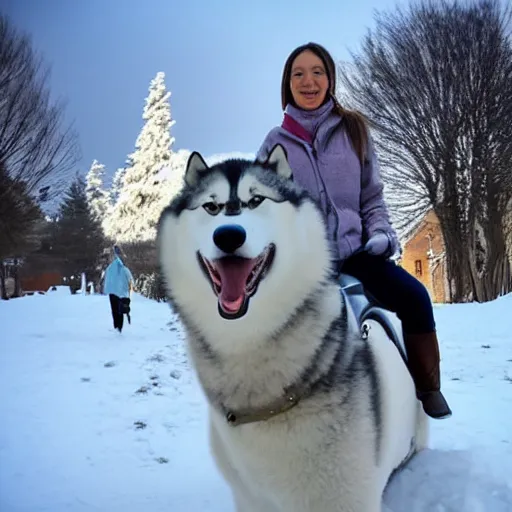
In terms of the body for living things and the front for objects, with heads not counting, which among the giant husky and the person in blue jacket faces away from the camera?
the person in blue jacket

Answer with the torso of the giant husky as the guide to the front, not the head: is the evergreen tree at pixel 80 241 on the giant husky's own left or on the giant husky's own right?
on the giant husky's own right

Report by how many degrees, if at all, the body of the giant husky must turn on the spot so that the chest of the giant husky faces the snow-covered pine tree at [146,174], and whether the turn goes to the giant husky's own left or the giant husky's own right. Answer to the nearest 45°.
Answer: approximately 135° to the giant husky's own right

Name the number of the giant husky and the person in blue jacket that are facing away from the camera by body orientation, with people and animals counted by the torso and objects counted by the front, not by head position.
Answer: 1

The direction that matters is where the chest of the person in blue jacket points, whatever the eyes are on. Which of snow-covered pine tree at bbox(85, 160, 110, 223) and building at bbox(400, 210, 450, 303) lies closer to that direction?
the snow-covered pine tree

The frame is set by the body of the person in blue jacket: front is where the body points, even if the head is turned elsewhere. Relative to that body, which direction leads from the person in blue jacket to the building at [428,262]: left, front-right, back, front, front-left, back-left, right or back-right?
front-right

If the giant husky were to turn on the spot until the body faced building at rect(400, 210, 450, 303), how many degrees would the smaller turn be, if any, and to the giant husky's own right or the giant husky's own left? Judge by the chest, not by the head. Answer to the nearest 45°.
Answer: approximately 135° to the giant husky's own right

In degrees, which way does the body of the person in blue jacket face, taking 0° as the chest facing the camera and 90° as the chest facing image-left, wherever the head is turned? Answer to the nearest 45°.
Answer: approximately 180°

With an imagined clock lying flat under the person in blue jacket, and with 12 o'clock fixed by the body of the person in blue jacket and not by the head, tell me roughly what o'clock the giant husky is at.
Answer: The giant husky is roughly at 6 o'clock from the person in blue jacket.

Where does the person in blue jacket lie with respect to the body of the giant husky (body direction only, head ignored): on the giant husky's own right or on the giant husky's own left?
on the giant husky's own right

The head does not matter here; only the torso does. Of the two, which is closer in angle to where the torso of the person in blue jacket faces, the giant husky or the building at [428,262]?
the building

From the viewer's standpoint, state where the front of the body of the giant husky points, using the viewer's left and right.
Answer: facing the viewer and to the left of the viewer

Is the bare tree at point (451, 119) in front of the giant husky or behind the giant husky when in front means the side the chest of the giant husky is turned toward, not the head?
behind

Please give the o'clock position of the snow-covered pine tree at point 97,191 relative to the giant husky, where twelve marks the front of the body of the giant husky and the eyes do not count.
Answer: The snow-covered pine tree is roughly at 4 o'clock from the giant husky.

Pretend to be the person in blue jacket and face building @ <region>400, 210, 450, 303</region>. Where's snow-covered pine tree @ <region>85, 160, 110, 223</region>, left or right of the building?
left
